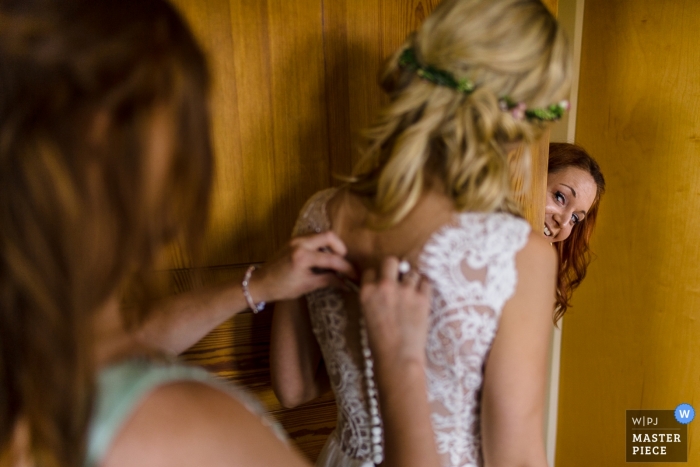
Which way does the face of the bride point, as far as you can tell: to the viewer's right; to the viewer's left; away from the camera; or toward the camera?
away from the camera

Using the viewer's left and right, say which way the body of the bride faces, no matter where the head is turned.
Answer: facing away from the viewer and to the right of the viewer

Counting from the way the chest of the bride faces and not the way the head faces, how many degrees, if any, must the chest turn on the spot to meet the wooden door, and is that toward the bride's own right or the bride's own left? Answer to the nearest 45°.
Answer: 0° — they already face it

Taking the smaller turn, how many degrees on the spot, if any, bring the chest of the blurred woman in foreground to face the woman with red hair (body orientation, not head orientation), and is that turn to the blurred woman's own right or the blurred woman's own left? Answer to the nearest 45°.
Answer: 0° — they already face them

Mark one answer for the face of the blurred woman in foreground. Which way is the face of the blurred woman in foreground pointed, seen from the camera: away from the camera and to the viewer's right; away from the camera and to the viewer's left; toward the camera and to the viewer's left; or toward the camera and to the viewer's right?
away from the camera and to the viewer's right

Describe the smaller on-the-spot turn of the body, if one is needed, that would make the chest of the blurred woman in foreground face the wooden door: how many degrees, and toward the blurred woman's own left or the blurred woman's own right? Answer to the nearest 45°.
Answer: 0° — they already face it

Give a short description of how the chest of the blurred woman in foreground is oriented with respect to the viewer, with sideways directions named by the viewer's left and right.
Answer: facing away from the viewer and to the right of the viewer
